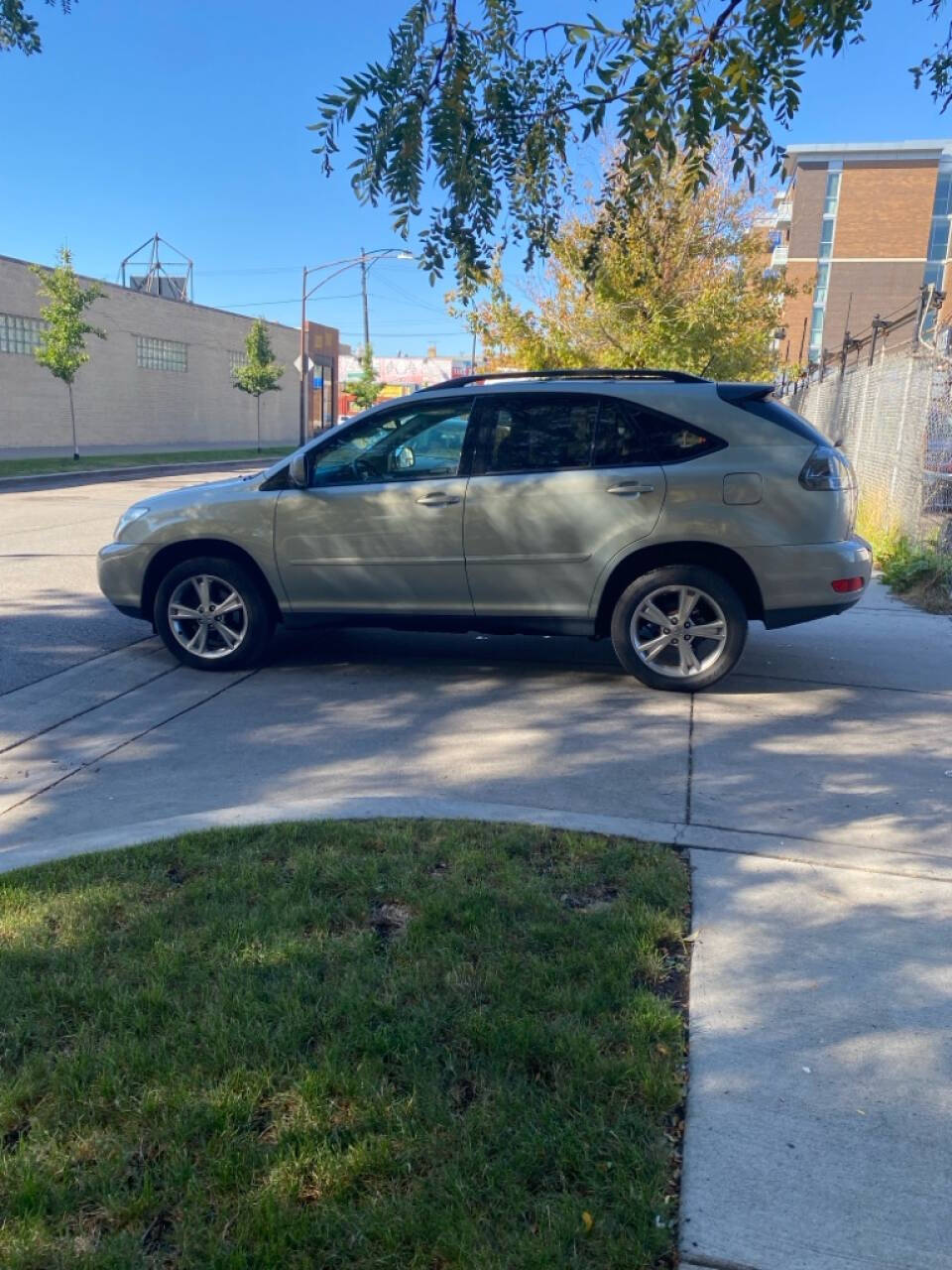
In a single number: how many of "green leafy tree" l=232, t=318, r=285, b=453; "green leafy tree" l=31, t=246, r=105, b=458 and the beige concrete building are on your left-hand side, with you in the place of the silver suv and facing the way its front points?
0

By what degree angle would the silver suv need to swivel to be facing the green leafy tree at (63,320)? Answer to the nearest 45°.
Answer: approximately 45° to its right

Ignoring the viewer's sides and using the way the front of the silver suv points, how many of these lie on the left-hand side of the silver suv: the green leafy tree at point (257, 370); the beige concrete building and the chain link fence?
0

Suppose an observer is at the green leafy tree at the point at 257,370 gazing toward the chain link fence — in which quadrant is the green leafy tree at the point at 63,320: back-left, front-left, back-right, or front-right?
front-right

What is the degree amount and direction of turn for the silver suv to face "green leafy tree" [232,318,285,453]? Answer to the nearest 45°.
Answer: approximately 90° to its right

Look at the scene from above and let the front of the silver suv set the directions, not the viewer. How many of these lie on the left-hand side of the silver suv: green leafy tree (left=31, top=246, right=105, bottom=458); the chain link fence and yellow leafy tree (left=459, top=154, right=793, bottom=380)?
0

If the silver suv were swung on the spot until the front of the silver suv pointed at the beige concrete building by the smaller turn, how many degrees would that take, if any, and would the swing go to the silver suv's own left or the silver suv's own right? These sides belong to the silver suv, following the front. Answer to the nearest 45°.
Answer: approximately 45° to the silver suv's own right

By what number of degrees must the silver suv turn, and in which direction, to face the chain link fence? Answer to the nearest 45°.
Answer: approximately 135° to its right

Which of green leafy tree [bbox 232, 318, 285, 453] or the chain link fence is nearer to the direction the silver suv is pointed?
the green leafy tree

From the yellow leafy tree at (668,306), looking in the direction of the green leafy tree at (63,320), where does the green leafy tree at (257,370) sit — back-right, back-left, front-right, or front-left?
front-right

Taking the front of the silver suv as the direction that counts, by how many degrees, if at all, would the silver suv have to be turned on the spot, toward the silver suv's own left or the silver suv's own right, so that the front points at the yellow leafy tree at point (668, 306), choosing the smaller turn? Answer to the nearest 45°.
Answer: approximately 90° to the silver suv's own right

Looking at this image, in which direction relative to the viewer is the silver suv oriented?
to the viewer's left
